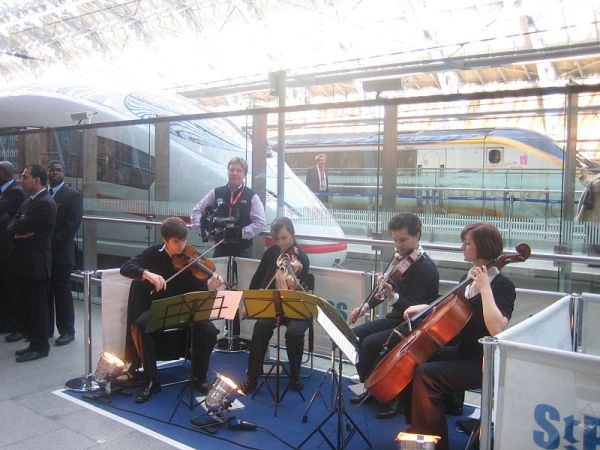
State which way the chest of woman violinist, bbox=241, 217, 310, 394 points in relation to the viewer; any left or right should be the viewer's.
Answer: facing the viewer

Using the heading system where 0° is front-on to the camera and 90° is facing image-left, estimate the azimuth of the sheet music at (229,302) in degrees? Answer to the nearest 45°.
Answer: approximately 180°

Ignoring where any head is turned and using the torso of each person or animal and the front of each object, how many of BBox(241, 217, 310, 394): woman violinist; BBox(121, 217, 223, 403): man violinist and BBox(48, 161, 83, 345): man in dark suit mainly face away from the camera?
0

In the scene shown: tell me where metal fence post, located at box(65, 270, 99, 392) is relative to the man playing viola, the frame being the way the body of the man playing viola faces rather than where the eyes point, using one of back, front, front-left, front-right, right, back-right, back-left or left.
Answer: front-right

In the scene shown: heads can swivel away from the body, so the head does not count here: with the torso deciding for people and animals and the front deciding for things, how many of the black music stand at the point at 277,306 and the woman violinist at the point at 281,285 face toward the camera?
1

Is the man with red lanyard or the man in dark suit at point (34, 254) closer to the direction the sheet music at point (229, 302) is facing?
the man with red lanyard

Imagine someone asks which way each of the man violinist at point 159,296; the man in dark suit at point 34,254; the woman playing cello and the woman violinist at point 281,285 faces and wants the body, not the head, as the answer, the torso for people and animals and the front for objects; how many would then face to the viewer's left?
2

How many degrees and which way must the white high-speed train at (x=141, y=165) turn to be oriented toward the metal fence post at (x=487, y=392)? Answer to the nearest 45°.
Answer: approximately 45° to its right

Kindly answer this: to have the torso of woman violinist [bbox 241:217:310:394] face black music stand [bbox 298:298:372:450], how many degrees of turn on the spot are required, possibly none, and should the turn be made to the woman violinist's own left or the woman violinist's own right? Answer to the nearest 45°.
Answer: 0° — they already face it

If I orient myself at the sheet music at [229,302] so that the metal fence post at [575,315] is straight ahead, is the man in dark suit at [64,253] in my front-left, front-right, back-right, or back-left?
back-left

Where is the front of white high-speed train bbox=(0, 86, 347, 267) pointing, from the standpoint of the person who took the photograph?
facing the viewer and to the right of the viewer

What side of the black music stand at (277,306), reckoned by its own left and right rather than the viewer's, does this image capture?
back

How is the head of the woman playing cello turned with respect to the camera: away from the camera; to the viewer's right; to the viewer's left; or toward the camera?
to the viewer's left
